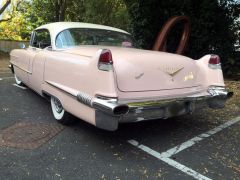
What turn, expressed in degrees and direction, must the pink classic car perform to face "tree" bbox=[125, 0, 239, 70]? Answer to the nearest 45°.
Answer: approximately 90° to its right

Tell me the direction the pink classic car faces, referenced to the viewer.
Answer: facing away from the viewer and to the left of the viewer
